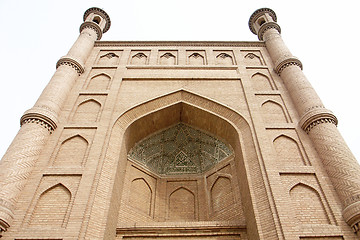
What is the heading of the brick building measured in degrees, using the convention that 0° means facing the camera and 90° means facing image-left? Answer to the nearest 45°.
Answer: approximately 0°
